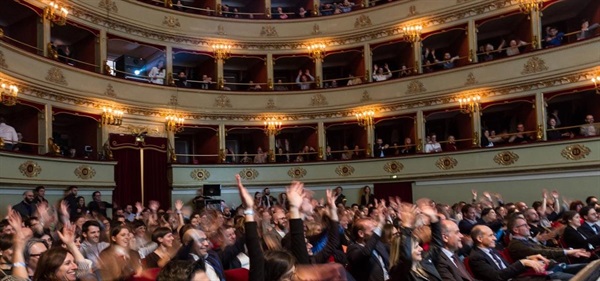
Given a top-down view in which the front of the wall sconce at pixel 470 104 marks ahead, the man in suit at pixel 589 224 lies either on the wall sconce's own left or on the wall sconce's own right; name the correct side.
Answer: on the wall sconce's own left

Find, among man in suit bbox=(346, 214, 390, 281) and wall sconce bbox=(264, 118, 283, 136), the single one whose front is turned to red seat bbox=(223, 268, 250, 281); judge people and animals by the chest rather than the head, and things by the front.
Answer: the wall sconce

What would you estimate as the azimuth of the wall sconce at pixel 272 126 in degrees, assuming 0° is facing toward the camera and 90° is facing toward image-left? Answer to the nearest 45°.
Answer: approximately 0°

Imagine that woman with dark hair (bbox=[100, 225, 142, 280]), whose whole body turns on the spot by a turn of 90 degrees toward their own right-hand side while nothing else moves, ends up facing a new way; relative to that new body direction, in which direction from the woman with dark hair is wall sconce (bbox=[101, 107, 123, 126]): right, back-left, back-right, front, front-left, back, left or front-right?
back-right

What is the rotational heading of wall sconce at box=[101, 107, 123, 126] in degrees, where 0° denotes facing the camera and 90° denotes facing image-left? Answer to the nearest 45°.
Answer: approximately 315°

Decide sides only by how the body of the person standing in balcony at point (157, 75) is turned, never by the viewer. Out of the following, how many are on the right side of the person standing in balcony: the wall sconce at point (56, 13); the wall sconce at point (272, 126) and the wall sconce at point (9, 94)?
2

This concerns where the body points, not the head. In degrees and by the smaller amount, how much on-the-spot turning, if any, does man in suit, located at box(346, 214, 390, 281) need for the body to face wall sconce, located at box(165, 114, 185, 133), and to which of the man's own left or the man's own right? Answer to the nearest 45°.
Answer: approximately 180°

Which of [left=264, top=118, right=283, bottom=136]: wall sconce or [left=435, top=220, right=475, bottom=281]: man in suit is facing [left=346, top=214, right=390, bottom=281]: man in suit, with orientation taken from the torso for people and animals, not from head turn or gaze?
the wall sconce
